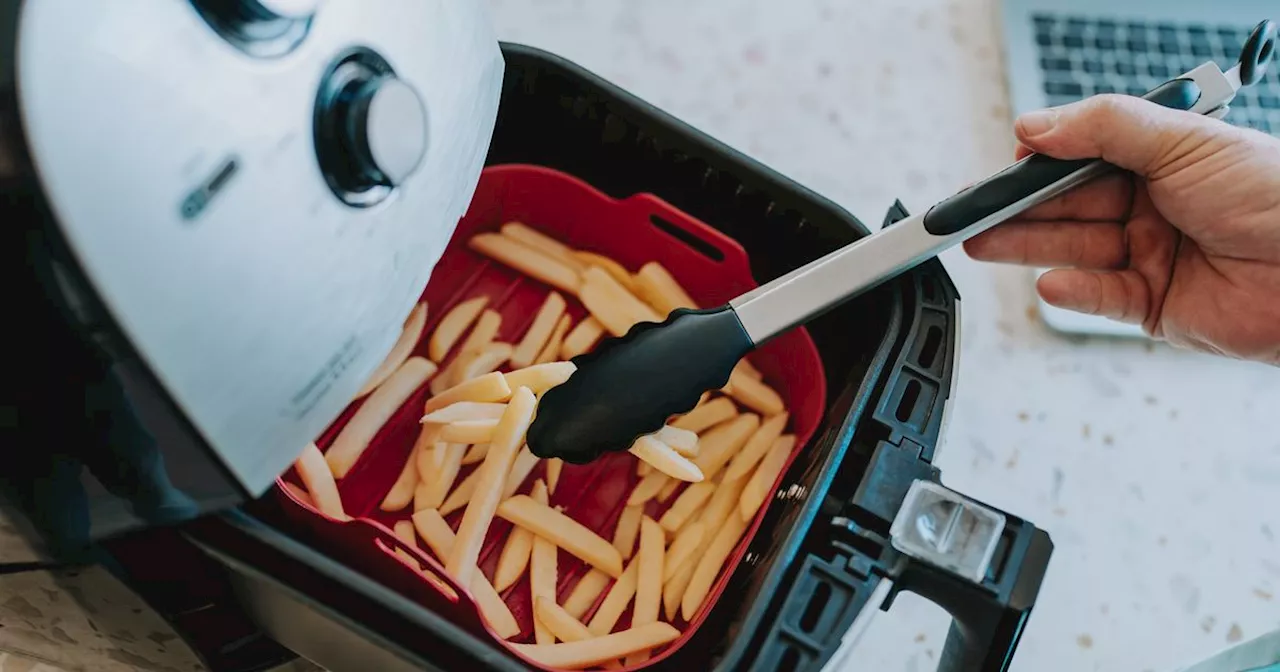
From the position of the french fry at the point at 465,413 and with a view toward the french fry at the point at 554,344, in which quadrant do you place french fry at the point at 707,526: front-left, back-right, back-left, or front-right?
front-right

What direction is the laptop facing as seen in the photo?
toward the camera

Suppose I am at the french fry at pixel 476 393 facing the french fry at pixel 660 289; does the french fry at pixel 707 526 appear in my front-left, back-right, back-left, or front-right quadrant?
front-right
